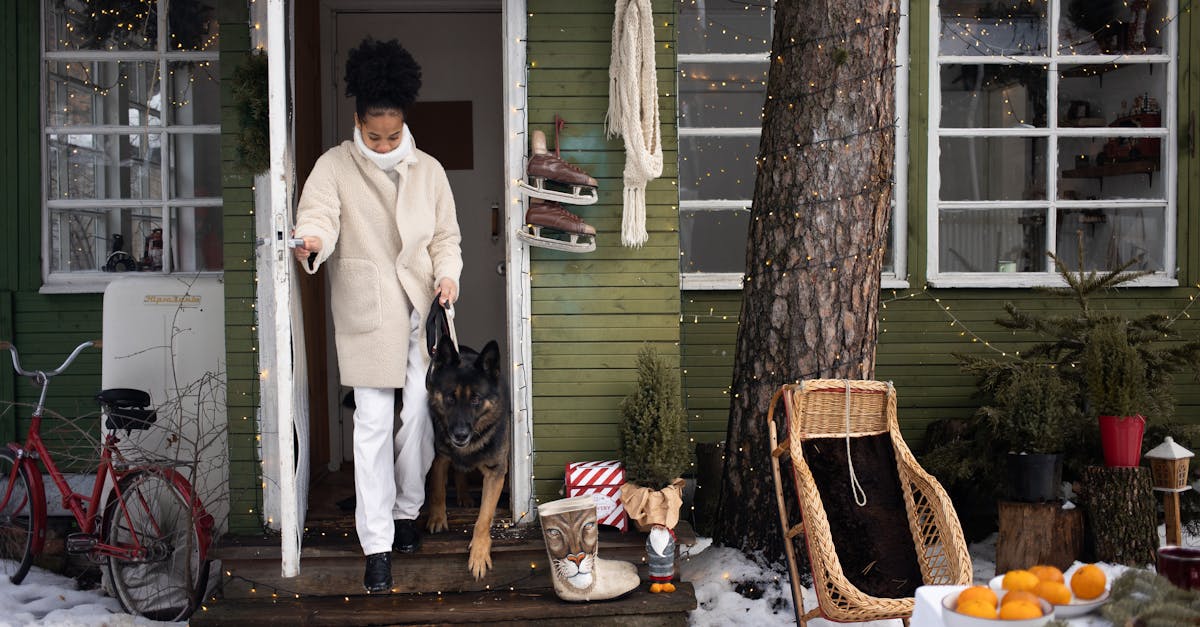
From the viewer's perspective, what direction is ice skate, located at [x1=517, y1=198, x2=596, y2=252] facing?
to the viewer's right

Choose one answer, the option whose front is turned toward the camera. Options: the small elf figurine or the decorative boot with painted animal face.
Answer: the small elf figurine

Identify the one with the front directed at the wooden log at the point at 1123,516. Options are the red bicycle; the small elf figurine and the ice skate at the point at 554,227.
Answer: the ice skate

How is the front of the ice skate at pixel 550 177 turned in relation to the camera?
facing to the right of the viewer

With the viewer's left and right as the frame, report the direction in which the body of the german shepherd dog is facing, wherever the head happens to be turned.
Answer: facing the viewer

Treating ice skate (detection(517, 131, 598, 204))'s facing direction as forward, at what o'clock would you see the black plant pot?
The black plant pot is roughly at 12 o'clock from the ice skate.

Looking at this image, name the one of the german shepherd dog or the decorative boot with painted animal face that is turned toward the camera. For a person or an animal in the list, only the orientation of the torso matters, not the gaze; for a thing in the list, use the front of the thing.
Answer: the german shepherd dog

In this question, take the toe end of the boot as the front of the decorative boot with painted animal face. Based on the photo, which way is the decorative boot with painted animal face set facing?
to the viewer's right

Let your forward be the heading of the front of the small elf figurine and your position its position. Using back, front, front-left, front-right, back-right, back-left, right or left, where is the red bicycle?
right

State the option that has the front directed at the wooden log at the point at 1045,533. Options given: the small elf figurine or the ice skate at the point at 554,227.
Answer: the ice skate

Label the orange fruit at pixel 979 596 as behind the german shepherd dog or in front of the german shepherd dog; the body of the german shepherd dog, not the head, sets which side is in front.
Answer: in front

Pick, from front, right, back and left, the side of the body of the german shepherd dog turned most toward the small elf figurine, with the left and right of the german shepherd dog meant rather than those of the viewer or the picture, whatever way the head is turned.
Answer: left

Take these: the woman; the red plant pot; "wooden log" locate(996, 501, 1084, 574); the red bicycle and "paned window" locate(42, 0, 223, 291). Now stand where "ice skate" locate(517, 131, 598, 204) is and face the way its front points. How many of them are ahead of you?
2

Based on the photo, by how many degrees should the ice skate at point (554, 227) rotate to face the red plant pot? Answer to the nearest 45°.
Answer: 0° — it already faces it

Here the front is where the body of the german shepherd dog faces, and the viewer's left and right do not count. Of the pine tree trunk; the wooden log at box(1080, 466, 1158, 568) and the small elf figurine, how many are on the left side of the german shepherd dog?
3

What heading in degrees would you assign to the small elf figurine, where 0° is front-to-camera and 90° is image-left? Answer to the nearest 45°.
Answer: approximately 0°
